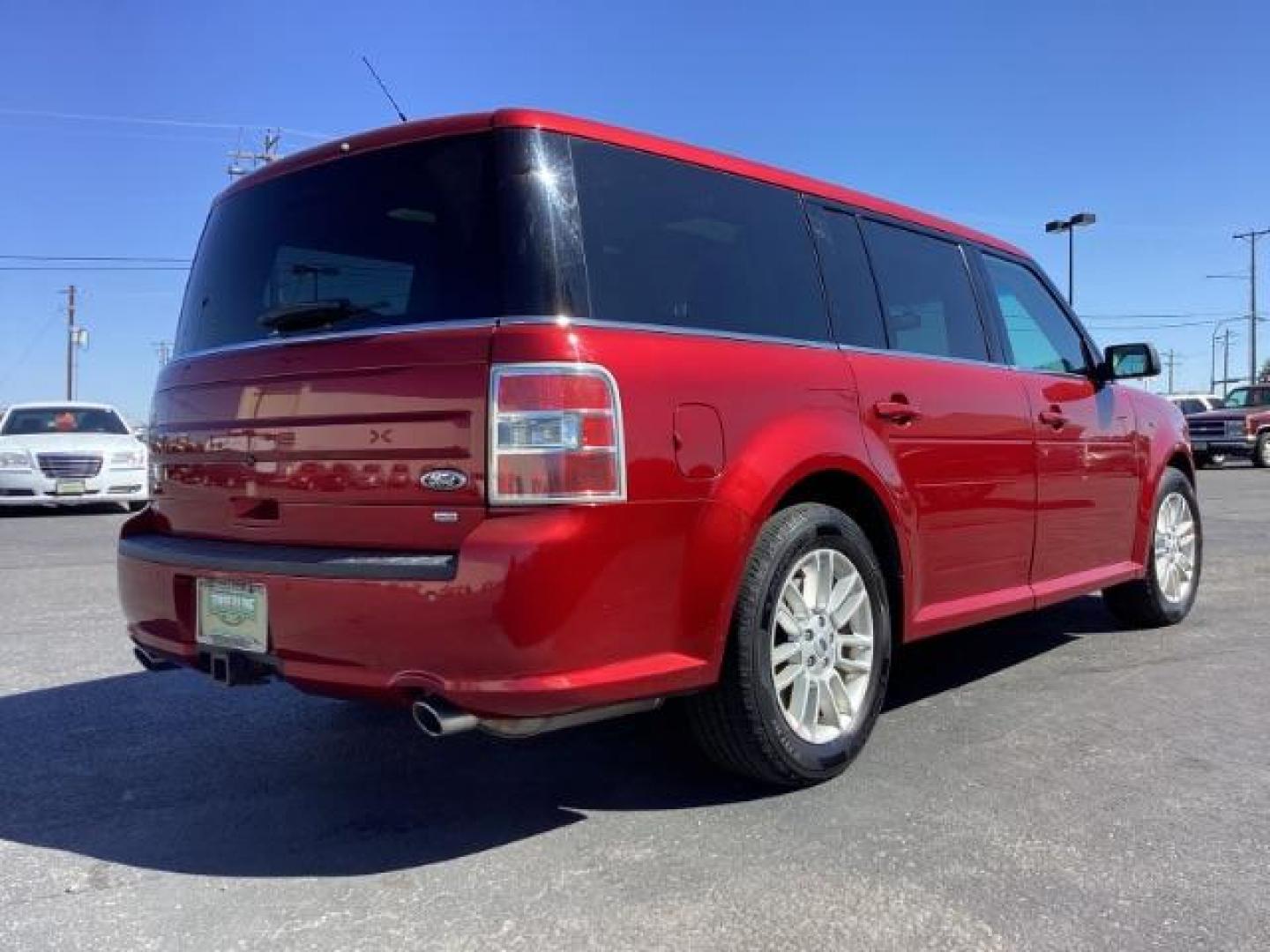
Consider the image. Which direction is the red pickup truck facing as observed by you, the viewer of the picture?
facing the viewer and to the left of the viewer

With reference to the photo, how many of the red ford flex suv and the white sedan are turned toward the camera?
1

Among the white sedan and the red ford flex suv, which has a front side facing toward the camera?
the white sedan

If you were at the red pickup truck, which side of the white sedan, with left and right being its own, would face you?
left

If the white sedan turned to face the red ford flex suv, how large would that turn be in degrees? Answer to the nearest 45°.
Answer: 0° — it already faces it

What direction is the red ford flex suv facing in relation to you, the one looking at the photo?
facing away from the viewer and to the right of the viewer

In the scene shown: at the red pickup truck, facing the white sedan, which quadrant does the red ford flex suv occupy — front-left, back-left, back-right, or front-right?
front-left

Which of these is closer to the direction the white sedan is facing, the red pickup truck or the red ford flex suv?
the red ford flex suv

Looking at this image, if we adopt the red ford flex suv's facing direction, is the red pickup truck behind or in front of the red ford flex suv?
in front

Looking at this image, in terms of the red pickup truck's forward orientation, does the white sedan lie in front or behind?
in front
